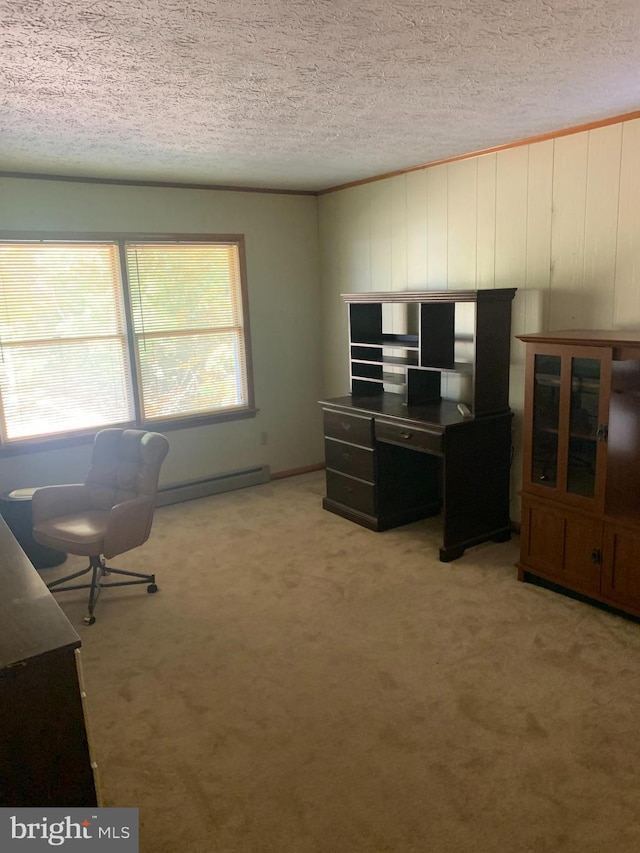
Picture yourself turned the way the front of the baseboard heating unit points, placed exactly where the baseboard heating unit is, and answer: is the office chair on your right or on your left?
on your right

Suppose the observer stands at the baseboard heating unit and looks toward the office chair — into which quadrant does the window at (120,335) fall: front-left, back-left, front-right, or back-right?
front-right

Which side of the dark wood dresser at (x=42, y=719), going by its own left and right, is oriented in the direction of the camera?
right

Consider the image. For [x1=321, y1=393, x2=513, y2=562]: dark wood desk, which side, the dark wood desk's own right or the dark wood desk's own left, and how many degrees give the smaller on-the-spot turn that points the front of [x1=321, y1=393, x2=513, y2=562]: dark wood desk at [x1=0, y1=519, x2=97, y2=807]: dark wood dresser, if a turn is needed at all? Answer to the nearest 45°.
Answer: approximately 45° to the dark wood desk's own left

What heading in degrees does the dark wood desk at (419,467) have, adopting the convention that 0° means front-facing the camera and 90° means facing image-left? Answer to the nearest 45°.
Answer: approximately 45°

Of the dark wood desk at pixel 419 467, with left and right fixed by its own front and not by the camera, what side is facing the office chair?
front

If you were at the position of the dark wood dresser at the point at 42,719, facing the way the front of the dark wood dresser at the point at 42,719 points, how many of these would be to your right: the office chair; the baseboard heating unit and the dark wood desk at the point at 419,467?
0

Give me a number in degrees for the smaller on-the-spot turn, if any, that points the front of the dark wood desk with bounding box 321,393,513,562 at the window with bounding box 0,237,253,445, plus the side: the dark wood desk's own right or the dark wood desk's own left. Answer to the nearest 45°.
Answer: approximately 45° to the dark wood desk's own right

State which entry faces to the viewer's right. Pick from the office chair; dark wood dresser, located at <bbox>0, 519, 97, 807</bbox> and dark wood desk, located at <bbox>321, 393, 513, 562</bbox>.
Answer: dark wood dresser, located at <bbox>0, 519, 97, 807</bbox>

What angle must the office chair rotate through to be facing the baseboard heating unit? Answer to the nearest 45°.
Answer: approximately 180°

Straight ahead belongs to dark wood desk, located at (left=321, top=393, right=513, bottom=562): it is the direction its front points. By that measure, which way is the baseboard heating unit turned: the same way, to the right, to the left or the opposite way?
to the left

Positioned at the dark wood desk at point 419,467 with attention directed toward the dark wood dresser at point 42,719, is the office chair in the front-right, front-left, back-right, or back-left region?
front-right
